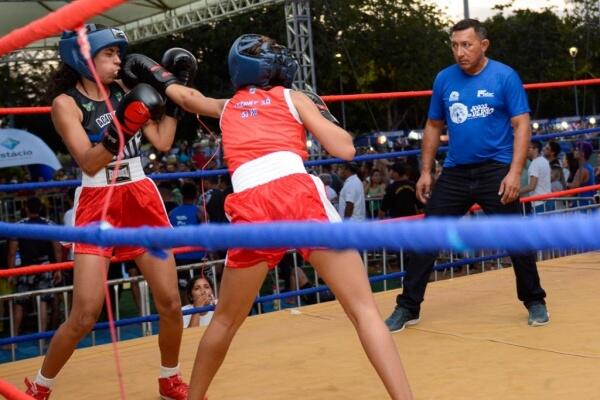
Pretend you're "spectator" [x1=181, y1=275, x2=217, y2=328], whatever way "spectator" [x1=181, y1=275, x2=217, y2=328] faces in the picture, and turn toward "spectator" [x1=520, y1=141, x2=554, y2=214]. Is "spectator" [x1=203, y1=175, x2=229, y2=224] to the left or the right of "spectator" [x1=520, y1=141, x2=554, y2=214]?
left

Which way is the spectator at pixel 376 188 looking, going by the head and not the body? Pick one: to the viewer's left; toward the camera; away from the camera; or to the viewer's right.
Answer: toward the camera

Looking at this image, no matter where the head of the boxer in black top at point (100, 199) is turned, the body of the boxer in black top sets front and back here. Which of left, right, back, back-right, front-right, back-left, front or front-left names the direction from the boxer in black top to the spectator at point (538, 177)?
left

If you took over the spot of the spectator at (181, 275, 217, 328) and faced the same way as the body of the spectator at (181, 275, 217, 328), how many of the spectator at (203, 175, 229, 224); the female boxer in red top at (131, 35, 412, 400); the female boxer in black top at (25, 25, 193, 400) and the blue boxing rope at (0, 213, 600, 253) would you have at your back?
1

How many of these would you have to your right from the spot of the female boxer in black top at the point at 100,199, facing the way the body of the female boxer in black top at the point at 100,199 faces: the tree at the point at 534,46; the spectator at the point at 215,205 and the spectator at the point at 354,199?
0

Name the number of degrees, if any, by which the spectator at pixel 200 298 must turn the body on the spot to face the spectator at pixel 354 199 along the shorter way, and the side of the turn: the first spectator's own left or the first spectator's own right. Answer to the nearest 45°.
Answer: approximately 135° to the first spectator's own left

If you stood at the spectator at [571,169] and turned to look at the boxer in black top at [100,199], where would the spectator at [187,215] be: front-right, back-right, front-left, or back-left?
front-right

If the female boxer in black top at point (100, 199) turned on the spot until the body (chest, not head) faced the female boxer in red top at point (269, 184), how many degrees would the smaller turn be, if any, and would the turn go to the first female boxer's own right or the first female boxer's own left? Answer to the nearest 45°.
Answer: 0° — they already face them

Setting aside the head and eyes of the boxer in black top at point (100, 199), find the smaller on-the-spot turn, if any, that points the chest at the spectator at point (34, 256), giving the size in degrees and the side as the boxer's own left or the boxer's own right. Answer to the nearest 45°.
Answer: approximately 135° to the boxer's own left

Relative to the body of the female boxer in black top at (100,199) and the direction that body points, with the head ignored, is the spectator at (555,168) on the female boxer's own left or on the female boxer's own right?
on the female boxer's own left

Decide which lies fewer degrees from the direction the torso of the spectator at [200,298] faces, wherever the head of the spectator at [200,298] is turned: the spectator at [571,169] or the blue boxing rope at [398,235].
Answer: the blue boxing rope

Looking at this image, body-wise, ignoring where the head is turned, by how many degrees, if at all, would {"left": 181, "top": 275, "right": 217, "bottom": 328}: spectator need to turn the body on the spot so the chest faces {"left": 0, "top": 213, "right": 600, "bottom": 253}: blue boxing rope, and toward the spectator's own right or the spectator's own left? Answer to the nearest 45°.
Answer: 0° — they already face it

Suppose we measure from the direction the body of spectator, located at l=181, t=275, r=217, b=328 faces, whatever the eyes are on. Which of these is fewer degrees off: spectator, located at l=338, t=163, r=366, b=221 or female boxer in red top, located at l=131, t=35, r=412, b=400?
the female boxer in red top

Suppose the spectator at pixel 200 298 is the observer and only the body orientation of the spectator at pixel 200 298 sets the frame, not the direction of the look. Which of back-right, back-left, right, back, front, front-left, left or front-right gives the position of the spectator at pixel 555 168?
back-left

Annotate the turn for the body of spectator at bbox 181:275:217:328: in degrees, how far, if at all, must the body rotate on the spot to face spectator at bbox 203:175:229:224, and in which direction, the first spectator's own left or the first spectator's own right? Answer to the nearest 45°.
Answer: approximately 180°

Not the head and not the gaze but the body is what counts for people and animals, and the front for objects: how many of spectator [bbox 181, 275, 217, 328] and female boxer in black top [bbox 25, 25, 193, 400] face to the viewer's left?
0

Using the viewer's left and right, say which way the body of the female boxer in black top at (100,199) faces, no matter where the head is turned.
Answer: facing the viewer and to the right of the viewer

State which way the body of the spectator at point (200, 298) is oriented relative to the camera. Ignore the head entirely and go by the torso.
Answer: toward the camera
